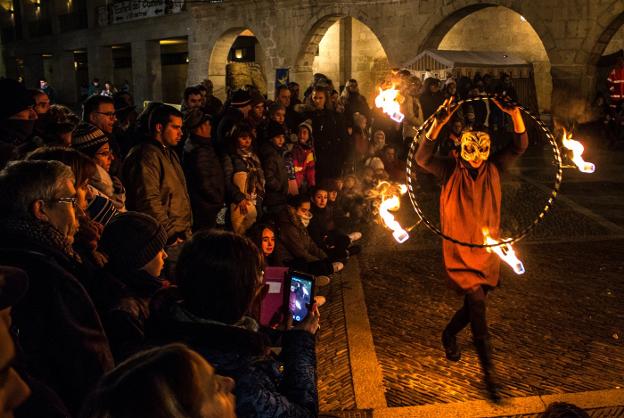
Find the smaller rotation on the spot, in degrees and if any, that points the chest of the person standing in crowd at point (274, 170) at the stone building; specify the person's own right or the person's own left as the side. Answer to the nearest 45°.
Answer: approximately 135° to the person's own left

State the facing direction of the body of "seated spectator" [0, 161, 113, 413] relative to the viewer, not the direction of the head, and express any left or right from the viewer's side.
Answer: facing to the right of the viewer

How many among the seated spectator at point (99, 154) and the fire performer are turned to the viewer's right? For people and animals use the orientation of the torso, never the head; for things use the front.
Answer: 1

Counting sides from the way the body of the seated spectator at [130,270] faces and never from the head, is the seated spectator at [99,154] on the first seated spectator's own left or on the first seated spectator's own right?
on the first seated spectator's own left

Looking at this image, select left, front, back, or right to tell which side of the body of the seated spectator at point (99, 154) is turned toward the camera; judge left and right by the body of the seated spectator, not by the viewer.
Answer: right

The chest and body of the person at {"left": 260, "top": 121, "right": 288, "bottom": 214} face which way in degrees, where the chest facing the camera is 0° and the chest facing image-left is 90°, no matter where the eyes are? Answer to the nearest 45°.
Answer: approximately 315°

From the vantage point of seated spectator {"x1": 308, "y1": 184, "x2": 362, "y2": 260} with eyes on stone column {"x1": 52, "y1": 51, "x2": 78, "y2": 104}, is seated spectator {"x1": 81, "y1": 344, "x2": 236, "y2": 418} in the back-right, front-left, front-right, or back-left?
back-left

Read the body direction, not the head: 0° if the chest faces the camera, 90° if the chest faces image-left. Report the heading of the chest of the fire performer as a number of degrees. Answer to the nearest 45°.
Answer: approximately 0°

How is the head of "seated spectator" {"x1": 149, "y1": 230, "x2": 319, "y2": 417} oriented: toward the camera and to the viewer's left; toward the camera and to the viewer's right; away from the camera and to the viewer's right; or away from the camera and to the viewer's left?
away from the camera and to the viewer's right

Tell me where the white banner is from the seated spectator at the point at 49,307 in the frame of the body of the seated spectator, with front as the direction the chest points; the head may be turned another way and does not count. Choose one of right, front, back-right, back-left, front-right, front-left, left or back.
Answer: left
